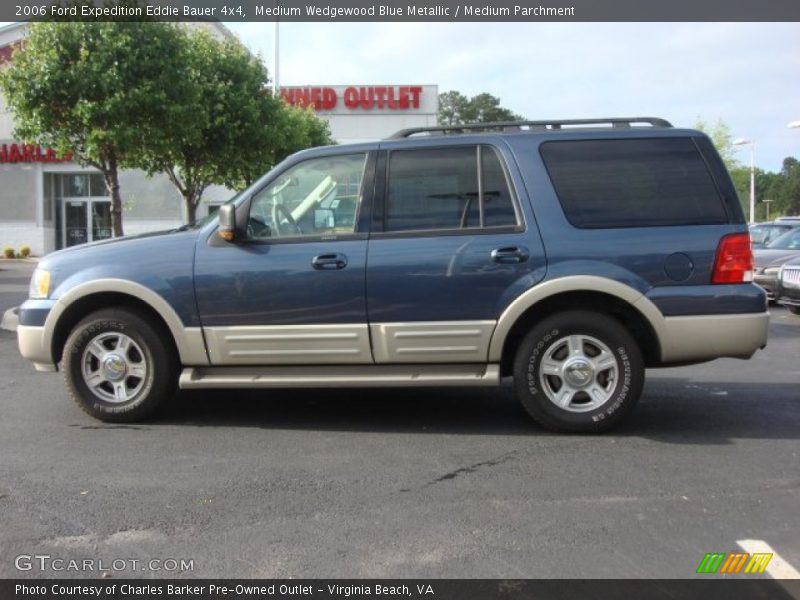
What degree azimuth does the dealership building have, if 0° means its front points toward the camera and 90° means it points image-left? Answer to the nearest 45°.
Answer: approximately 0°

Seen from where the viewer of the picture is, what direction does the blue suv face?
facing to the left of the viewer

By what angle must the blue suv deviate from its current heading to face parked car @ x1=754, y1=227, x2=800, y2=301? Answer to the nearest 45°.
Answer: approximately 135° to its right

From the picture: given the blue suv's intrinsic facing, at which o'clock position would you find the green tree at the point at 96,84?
The green tree is roughly at 2 o'clock from the blue suv.

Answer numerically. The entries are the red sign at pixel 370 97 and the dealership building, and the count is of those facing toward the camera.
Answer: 2

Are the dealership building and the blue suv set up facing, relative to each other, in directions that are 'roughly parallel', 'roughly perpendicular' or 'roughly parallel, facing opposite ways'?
roughly perpendicular

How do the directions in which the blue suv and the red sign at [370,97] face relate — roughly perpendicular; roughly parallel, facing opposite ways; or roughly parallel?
roughly perpendicular

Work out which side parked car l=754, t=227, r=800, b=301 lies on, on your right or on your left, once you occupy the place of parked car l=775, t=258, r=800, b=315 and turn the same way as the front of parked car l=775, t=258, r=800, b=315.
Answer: on your right

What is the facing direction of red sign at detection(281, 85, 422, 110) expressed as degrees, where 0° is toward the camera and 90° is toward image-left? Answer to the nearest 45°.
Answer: approximately 0°
